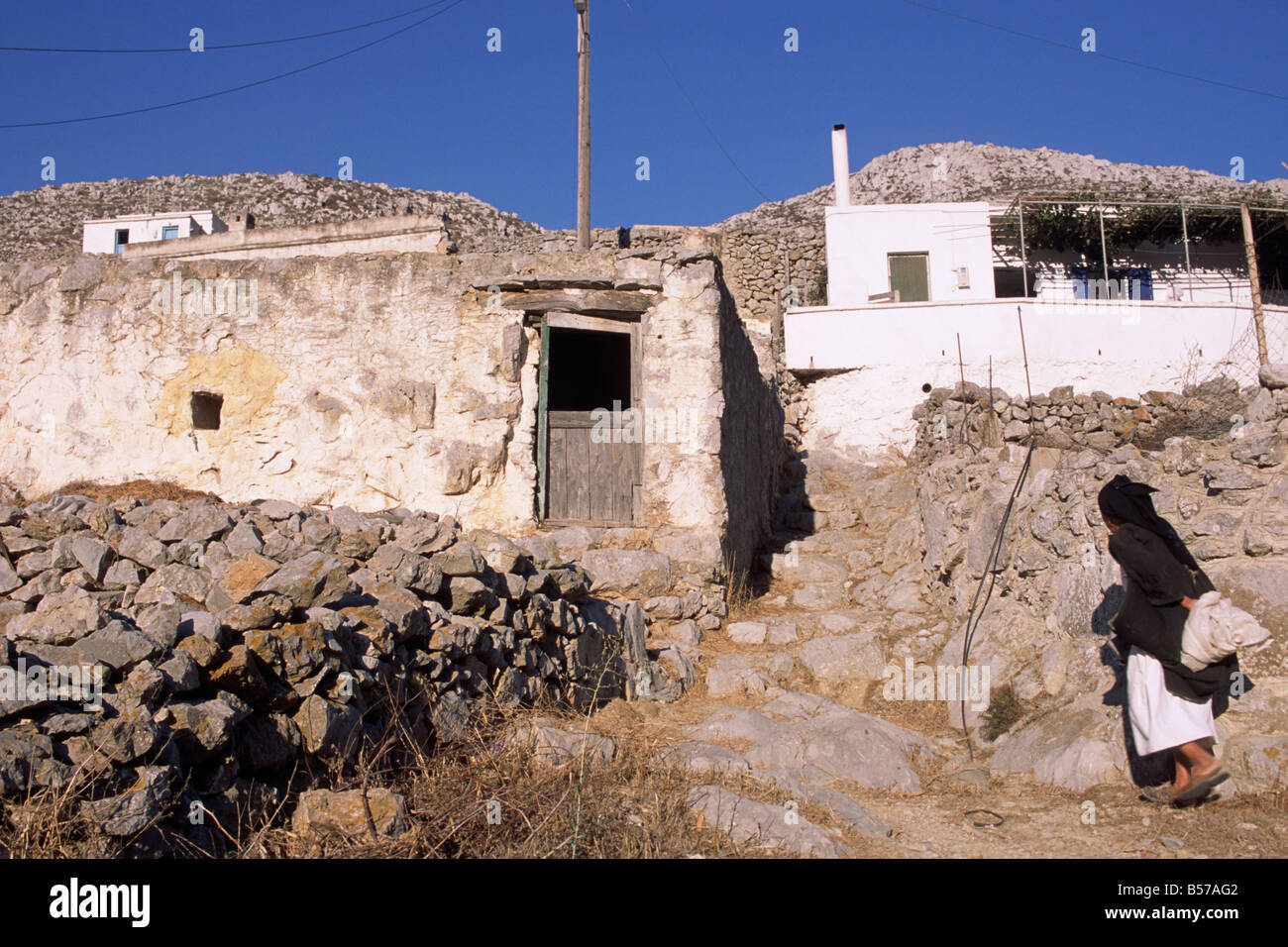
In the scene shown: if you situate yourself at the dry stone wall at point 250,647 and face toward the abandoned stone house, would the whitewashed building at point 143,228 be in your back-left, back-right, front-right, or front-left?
front-left

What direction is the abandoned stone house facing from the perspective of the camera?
toward the camera

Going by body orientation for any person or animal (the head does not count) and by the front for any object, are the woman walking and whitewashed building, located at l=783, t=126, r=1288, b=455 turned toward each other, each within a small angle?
no

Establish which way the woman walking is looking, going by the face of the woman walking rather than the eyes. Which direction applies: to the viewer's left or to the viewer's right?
to the viewer's left

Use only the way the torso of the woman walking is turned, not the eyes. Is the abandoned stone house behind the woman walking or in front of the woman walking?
in front

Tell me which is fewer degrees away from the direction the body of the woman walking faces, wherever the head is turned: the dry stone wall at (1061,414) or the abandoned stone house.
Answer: the abandoned stone house

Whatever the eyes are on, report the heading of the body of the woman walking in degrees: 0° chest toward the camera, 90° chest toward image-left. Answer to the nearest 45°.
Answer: approximately 90°

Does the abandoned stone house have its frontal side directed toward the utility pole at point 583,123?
no

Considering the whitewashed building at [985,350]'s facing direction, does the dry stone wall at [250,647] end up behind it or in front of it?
in front

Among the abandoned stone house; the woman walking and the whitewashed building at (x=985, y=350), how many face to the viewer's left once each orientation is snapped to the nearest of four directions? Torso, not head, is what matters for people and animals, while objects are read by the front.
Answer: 1

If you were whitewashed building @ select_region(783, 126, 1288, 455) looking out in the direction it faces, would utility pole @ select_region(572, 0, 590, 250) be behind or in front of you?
in front

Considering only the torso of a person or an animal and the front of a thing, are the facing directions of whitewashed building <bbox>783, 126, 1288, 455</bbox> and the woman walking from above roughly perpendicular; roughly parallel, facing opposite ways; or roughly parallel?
roughly perpendicular

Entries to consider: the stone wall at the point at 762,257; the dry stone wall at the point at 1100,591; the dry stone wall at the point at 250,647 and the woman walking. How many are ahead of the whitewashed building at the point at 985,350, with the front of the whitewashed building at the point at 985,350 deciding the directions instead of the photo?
3

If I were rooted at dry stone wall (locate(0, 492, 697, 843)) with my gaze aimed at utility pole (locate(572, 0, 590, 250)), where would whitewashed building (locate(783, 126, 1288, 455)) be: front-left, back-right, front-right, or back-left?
front-right

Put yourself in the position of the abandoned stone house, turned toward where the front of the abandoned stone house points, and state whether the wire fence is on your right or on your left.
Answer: on your left
